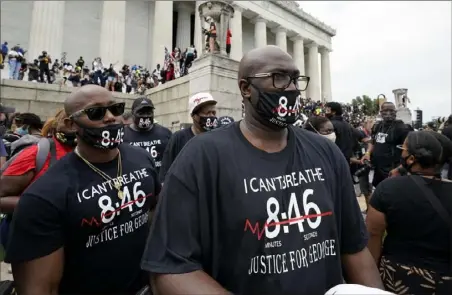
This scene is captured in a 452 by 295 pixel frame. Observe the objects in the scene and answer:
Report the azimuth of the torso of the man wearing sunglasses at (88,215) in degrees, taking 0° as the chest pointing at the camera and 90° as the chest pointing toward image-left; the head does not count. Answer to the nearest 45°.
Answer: approximately 315°

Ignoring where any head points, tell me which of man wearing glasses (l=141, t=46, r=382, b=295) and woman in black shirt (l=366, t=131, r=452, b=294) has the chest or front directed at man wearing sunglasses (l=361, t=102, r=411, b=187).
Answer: the woman in black shirt

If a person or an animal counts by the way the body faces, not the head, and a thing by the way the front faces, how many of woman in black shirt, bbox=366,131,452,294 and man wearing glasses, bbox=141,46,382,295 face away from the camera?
1

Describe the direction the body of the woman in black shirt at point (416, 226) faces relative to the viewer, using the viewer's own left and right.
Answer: facing away from the viewer

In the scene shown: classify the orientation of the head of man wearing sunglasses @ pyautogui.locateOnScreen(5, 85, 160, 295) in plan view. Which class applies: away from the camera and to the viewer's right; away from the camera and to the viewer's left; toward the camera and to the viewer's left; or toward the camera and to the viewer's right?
toward the camera and to the viewer's right

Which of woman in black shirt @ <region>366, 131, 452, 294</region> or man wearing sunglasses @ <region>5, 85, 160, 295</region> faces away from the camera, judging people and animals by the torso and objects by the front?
the woman in black shirt

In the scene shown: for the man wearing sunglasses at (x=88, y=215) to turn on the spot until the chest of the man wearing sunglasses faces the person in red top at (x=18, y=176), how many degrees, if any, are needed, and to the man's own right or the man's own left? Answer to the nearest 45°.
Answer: approximately 180°

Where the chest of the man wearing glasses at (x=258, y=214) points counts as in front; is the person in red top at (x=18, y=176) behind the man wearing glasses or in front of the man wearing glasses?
behind
